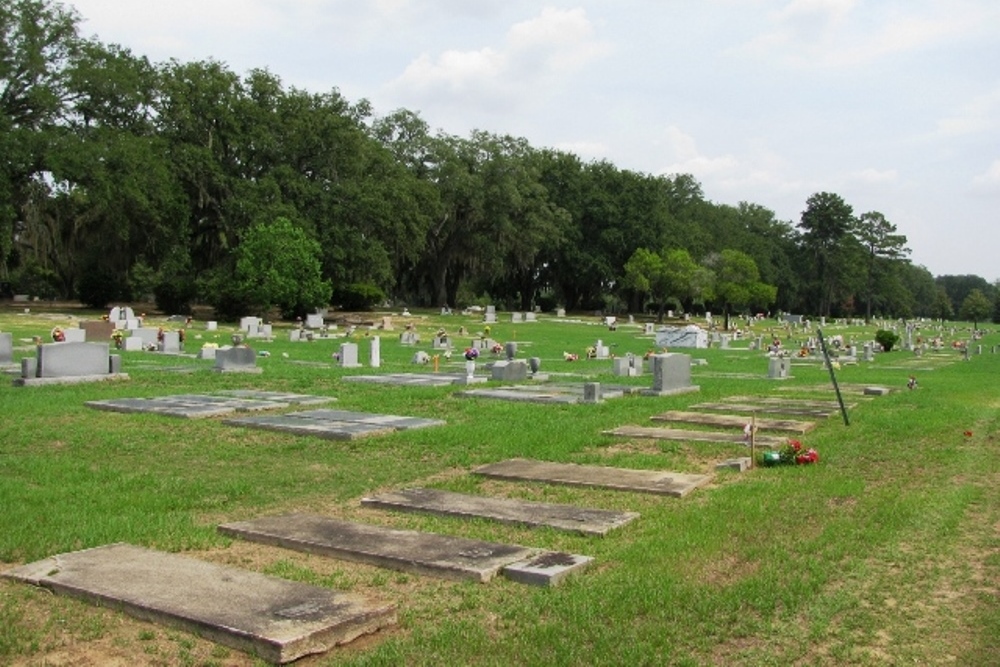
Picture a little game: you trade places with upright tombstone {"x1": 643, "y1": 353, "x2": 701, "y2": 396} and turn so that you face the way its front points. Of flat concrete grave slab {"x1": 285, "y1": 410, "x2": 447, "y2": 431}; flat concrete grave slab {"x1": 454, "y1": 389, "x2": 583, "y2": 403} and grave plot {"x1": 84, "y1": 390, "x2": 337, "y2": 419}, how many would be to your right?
3

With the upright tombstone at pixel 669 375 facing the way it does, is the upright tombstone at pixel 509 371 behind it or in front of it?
behind

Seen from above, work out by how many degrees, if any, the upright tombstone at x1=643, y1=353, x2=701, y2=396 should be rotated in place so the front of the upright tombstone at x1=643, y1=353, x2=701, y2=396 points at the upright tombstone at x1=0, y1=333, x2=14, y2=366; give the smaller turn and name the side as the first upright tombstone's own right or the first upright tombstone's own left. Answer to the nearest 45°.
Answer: approximately 135° to the first upright tombstone's own right

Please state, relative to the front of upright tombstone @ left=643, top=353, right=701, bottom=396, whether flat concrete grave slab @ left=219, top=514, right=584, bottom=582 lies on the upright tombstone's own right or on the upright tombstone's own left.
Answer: on the upright tombstone's own right

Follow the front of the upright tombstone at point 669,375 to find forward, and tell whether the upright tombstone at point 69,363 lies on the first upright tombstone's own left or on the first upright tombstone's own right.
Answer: on the first upright tombstone's own right

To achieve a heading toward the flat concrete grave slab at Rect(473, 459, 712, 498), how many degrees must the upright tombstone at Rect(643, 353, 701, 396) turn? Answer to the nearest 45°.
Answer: approximately 45° to its right

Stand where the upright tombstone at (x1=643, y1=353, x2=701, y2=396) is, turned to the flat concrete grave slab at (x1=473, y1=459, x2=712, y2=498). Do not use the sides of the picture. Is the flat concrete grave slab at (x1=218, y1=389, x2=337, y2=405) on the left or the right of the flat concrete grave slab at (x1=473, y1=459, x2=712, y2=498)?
right

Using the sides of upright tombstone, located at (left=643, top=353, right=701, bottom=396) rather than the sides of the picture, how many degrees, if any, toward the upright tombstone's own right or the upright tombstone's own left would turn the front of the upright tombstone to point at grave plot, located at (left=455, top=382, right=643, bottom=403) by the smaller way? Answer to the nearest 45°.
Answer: approximately 90° to the upright tombstone's own right

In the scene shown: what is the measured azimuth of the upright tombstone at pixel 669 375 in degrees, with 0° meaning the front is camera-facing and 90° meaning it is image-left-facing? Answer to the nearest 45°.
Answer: approximately 315°

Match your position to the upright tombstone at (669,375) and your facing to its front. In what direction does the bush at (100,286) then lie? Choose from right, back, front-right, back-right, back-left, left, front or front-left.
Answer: back

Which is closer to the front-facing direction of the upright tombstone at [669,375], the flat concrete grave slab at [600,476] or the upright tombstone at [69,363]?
the flat concrete grave slab

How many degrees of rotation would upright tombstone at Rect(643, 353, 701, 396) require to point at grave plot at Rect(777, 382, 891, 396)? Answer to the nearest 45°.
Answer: approximately 90° to its left

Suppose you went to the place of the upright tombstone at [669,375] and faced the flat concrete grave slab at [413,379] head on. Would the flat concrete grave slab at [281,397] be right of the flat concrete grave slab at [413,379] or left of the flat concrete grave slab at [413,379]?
left

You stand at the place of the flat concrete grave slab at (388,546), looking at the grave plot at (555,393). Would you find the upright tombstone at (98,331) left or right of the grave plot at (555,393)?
left

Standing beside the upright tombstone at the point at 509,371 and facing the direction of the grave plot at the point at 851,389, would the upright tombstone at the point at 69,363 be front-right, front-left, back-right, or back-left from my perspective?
back-right

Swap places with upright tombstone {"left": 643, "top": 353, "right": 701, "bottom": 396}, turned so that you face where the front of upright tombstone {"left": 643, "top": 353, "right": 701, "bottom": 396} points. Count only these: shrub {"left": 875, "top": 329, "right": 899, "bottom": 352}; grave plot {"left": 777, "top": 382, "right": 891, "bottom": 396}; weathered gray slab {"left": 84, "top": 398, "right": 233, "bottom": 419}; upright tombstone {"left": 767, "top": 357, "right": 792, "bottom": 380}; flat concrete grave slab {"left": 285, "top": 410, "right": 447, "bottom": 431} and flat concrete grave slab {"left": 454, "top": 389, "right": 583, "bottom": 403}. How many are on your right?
3

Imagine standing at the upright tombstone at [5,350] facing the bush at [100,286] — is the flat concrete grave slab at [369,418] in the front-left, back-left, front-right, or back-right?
back-right

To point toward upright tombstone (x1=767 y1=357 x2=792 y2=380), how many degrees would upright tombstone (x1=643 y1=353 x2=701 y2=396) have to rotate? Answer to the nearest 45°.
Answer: approximately 90° to its left

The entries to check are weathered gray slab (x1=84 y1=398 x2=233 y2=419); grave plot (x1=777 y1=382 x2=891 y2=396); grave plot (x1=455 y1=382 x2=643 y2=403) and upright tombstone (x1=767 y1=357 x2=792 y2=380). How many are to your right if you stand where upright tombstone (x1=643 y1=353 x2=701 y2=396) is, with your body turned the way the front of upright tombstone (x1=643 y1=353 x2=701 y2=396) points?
2
